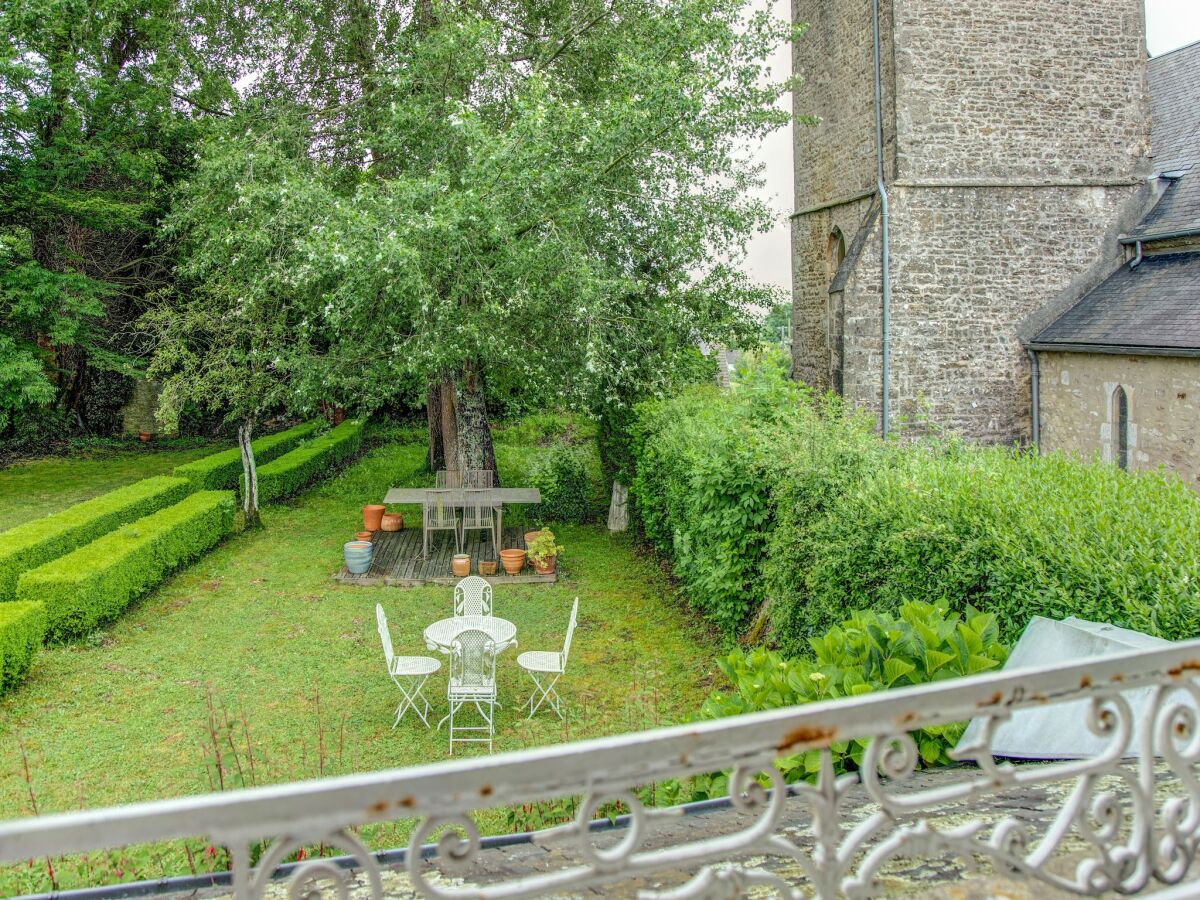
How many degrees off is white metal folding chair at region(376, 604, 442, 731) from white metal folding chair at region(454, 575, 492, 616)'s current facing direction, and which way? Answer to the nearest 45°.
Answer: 0° — it already faces it

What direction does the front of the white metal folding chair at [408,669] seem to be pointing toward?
to the viewer's right

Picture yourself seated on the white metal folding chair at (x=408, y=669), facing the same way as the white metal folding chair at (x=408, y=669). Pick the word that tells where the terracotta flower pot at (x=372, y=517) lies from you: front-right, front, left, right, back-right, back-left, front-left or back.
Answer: left

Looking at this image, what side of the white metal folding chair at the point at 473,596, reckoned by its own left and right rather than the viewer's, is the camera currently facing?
front

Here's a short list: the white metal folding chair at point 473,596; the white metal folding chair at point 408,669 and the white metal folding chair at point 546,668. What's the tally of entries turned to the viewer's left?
1

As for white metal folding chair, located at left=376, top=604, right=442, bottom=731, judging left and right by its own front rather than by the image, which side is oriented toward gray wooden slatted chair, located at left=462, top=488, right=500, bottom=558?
left

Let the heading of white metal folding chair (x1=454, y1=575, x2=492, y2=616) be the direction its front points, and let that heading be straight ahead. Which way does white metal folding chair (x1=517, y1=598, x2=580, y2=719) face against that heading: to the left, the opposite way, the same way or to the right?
to the right

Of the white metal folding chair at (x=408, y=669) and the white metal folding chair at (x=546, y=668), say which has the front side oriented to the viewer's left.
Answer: the white metal folding chair at (x=546, y=668)

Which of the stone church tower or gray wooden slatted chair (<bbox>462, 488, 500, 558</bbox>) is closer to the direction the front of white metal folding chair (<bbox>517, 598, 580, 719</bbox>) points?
the gray wooden slatted chair

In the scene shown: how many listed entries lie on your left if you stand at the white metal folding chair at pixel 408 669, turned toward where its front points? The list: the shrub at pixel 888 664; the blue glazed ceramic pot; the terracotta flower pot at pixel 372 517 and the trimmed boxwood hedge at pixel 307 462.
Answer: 3

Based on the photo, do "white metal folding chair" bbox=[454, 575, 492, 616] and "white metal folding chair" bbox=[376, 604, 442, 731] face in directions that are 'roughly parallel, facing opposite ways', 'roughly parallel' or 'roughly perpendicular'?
roughly perpendicular

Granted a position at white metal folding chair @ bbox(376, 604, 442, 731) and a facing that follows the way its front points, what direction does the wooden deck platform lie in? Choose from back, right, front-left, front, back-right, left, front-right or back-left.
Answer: left

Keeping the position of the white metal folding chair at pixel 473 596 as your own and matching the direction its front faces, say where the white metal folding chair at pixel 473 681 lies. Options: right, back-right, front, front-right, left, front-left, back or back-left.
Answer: front

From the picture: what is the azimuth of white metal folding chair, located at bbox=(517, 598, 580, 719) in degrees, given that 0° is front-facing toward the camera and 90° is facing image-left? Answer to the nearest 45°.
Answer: approximately 90°

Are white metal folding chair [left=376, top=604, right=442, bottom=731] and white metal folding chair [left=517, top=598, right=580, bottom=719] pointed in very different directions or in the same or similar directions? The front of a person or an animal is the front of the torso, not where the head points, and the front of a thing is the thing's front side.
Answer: very different directions

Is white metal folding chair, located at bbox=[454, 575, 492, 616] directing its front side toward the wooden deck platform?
no

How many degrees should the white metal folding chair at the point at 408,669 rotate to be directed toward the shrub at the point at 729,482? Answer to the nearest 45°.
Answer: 0° — it already faces it
